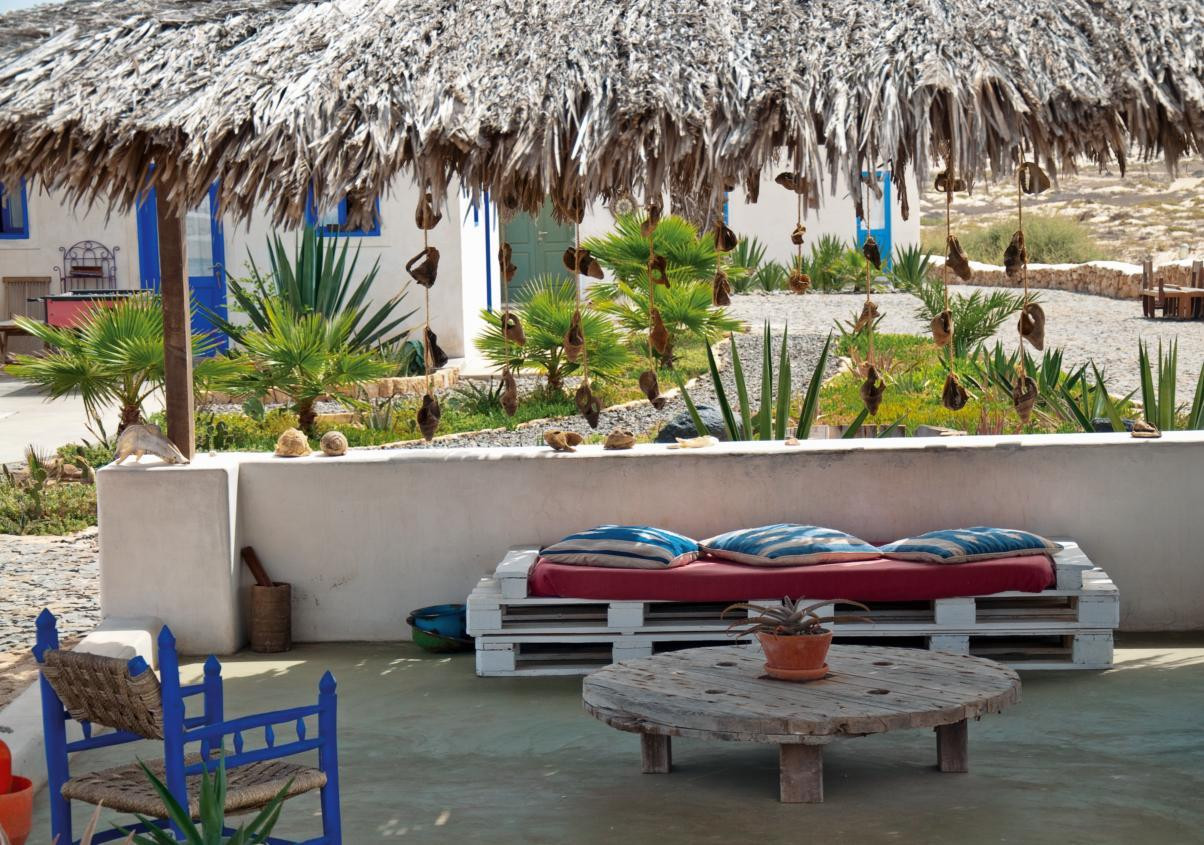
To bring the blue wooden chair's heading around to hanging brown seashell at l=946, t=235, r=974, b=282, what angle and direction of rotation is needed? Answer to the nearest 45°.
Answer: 0° — it already faces it

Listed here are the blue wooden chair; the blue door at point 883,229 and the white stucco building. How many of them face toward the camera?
2

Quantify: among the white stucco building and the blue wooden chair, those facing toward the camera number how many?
1

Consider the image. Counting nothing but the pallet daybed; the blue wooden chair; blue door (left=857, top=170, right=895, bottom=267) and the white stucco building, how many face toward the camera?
3

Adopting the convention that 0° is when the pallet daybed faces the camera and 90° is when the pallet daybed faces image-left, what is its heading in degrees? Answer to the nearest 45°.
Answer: approximately 0°

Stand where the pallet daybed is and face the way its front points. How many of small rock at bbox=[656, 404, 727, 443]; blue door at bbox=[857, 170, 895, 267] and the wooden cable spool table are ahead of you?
1

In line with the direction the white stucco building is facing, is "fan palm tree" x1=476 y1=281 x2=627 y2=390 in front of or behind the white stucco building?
in front

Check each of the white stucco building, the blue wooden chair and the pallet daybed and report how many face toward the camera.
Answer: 2

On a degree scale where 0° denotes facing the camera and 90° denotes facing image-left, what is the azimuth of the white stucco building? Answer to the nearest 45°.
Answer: approximately 0°
